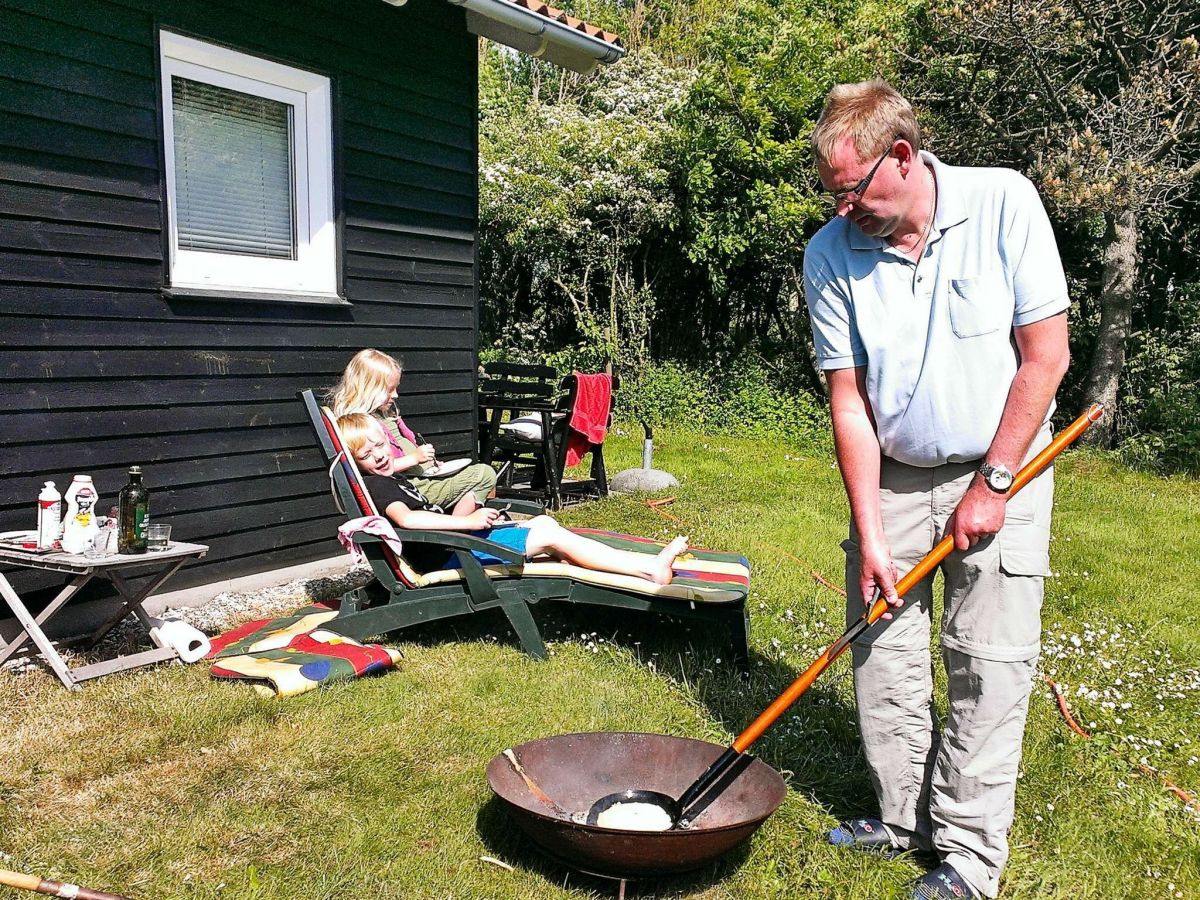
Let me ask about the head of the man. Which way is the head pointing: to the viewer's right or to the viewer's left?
to the viewer's left

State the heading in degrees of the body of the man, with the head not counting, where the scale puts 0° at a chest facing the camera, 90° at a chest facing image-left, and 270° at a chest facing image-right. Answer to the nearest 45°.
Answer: approximately 45°

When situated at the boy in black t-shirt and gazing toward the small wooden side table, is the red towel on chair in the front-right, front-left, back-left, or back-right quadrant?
back-right

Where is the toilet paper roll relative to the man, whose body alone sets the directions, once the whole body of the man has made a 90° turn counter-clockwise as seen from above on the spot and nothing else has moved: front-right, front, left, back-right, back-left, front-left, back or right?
back-right

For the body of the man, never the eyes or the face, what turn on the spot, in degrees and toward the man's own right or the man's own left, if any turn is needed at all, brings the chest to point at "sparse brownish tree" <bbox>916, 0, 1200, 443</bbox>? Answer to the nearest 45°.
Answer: approximately 135° to the man's own right

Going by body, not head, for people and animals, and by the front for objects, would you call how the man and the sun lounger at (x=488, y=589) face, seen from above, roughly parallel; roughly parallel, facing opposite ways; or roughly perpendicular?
roughly perpendicular

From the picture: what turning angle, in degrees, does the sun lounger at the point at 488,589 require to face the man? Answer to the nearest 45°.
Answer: approximately 45° to its right

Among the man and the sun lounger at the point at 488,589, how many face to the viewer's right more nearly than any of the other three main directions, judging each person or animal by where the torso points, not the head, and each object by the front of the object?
1

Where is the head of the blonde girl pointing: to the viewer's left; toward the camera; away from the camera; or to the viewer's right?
to the viewer's right

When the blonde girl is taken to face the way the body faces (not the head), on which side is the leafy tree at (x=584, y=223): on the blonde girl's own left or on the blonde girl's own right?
on the blonde girl's own left

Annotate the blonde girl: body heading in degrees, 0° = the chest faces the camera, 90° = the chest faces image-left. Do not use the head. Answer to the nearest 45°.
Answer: approximately 270°

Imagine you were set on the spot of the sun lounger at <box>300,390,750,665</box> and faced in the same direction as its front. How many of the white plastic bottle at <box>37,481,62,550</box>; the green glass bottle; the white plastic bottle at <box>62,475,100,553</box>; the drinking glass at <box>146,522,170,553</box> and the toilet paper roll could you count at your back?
5

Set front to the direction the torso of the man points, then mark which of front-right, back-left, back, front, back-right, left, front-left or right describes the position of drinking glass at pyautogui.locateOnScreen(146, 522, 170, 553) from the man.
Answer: front-right

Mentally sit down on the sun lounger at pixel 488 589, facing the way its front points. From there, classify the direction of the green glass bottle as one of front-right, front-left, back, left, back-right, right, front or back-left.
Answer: back

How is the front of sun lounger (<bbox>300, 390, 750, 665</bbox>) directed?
to the viewer's right

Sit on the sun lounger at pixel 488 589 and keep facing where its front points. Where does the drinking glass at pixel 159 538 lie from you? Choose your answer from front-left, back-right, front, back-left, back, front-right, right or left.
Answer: back
